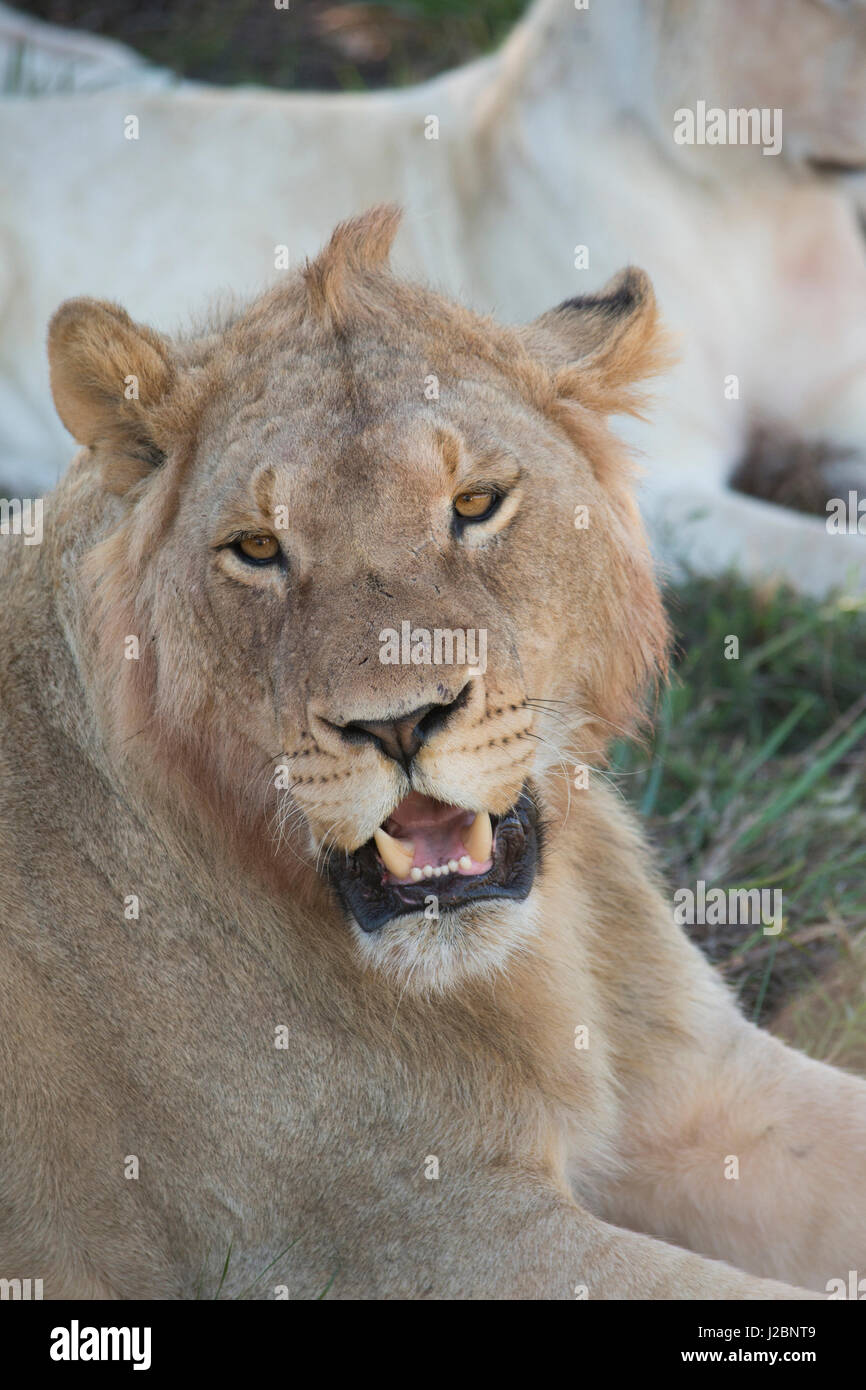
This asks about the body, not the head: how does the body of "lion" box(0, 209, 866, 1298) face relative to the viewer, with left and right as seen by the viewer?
facing the viewer and to the right of the viewer
